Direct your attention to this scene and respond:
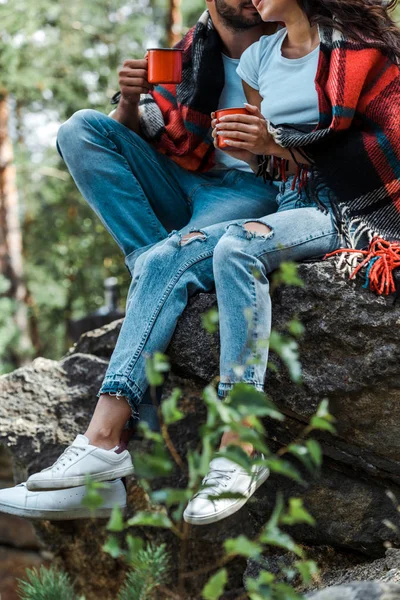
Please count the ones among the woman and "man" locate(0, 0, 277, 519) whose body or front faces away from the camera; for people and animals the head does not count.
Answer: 0

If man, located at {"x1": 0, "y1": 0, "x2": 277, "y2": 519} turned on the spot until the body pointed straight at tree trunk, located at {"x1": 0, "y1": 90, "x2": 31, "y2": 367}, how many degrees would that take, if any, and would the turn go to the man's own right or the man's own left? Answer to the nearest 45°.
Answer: approximately 135° to the man's own right

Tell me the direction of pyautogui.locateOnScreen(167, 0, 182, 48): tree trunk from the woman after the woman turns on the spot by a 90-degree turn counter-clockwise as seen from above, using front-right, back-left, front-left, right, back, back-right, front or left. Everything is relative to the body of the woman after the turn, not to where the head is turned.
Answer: back-left

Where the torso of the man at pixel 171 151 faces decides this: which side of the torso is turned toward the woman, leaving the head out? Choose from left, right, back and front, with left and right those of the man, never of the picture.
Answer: left

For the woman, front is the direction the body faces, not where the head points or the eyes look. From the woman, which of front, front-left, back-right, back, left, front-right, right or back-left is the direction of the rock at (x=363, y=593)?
front-left

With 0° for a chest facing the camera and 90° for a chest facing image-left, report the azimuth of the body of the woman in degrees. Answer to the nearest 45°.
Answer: approximately 45°

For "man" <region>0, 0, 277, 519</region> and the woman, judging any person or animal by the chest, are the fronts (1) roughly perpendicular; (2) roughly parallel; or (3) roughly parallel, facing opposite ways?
roughly parallel

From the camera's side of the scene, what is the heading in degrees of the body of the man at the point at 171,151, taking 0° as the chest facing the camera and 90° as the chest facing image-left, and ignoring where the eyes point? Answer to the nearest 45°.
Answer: approximately 45°
